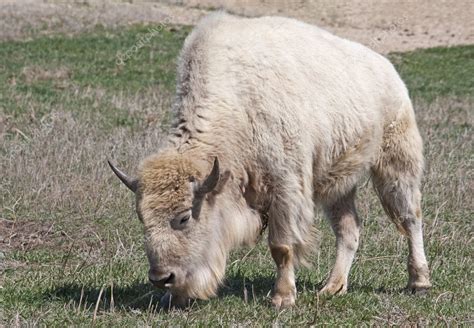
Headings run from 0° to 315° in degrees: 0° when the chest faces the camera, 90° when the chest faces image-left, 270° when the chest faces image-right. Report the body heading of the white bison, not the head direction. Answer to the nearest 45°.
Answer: approximately 45°
